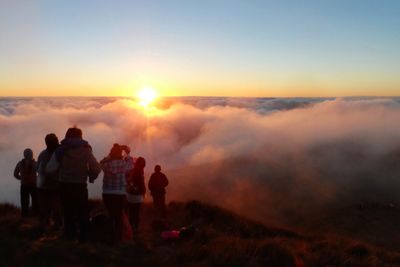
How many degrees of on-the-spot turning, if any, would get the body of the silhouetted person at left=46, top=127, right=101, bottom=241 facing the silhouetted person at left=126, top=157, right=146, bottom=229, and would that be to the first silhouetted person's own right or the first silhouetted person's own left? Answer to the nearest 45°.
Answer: approximately 45° to the first silhouetted person's own right

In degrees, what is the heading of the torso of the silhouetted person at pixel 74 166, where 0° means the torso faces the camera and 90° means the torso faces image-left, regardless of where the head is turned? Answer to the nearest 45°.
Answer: approximately 180°

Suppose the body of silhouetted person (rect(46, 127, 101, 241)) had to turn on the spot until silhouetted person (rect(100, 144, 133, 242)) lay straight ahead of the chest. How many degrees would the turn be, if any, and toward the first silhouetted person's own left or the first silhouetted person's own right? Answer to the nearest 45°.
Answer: approximately 45° to the first silhouetted person's own right

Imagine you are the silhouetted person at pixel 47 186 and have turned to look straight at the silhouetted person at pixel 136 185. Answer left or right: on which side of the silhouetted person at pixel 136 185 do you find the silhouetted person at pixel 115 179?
right

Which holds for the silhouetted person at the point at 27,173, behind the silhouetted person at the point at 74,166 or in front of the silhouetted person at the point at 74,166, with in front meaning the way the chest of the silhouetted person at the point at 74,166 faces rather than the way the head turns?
in front

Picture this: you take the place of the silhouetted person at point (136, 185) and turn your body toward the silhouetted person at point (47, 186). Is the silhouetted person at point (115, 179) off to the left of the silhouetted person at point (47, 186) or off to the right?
left

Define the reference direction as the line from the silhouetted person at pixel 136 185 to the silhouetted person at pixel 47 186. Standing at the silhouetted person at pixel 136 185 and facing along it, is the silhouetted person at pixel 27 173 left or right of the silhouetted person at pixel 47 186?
right

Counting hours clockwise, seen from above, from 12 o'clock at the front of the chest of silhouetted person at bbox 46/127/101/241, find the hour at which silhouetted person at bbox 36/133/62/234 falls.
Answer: silhouetted person at bbox 36/133/62/234 is roughly at 11 o'clock from silhouetted person at bbox 46/127/101/241.
